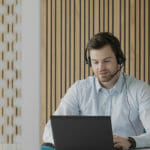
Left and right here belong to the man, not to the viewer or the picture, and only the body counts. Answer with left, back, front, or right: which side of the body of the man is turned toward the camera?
front

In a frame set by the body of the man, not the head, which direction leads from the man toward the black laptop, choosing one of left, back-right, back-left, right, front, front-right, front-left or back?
front
